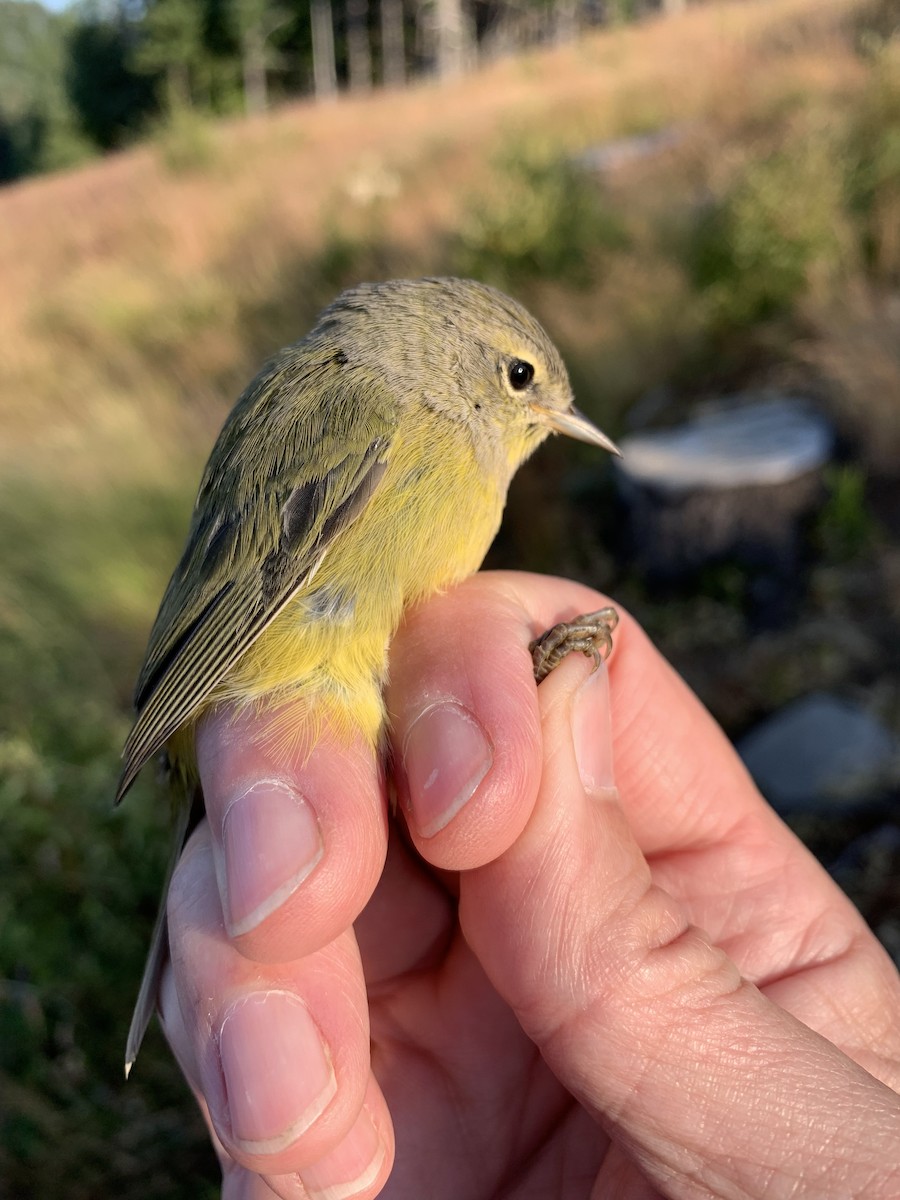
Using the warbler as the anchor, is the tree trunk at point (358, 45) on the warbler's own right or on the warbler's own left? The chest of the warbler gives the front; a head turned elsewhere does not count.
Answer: on the warbler's own left

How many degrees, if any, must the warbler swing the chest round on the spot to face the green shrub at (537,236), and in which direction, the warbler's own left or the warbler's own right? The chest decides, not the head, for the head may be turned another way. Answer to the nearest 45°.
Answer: approximately 90° to the warbler's own left

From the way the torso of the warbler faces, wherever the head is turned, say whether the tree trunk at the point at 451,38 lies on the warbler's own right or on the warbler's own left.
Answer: on the warbler's own left

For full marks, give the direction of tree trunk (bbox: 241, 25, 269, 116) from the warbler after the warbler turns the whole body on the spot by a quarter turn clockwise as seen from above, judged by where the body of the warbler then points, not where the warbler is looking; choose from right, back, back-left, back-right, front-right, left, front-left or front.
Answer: back

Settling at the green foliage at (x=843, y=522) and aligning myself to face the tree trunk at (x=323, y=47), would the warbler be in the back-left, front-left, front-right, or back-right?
back-left

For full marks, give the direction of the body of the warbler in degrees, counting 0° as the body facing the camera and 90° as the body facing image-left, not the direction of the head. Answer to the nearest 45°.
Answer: approximately 270°

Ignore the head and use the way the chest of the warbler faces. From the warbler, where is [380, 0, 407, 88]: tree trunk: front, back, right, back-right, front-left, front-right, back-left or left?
left

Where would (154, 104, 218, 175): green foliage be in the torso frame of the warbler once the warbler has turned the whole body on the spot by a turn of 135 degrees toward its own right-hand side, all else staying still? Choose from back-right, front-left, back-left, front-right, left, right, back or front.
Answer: back-right

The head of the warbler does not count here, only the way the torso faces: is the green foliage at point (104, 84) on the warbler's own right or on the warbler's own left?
on the warbler's own left

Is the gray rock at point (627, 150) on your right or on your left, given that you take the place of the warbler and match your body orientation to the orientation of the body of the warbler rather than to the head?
on your left

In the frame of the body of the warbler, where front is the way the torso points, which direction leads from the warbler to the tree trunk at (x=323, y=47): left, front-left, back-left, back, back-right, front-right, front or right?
left
